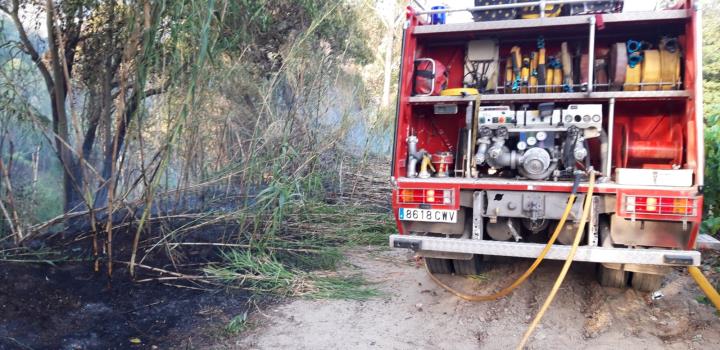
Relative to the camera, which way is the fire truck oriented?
away from the camera
